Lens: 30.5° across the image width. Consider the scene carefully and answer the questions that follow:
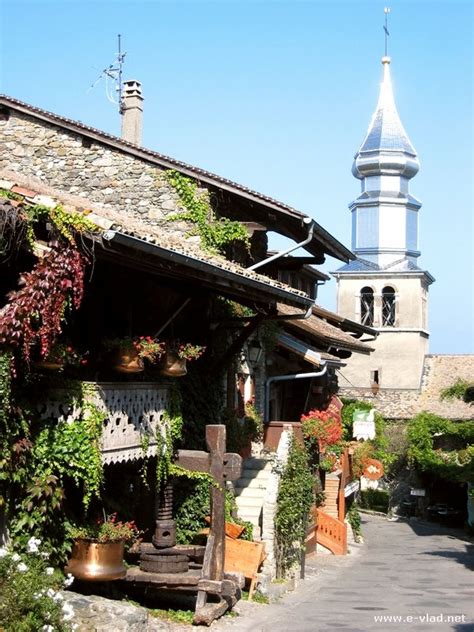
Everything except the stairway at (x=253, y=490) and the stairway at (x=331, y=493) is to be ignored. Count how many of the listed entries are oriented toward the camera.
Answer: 2

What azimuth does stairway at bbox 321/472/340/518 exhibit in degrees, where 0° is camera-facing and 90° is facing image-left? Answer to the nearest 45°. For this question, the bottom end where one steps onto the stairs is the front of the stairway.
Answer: approximately 0°

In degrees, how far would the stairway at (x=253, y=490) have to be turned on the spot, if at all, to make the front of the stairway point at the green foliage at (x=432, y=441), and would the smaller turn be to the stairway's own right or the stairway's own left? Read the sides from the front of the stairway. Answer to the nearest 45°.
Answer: approximately 180°
